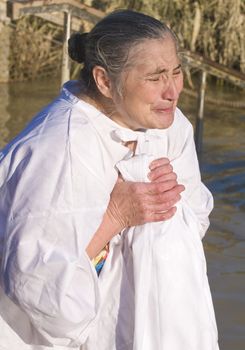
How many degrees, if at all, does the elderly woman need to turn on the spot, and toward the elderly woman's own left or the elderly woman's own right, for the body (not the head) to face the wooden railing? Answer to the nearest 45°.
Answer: approximately 135° to the elderly woman's own left

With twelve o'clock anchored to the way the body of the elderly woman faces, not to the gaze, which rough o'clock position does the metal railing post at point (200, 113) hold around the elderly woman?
The metal railing post is roughly at 8 o'clock from the elderly woman.

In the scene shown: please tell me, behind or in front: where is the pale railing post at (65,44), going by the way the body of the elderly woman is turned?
behind

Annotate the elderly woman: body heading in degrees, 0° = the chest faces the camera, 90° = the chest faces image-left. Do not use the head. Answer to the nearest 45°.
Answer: approximately 315°
